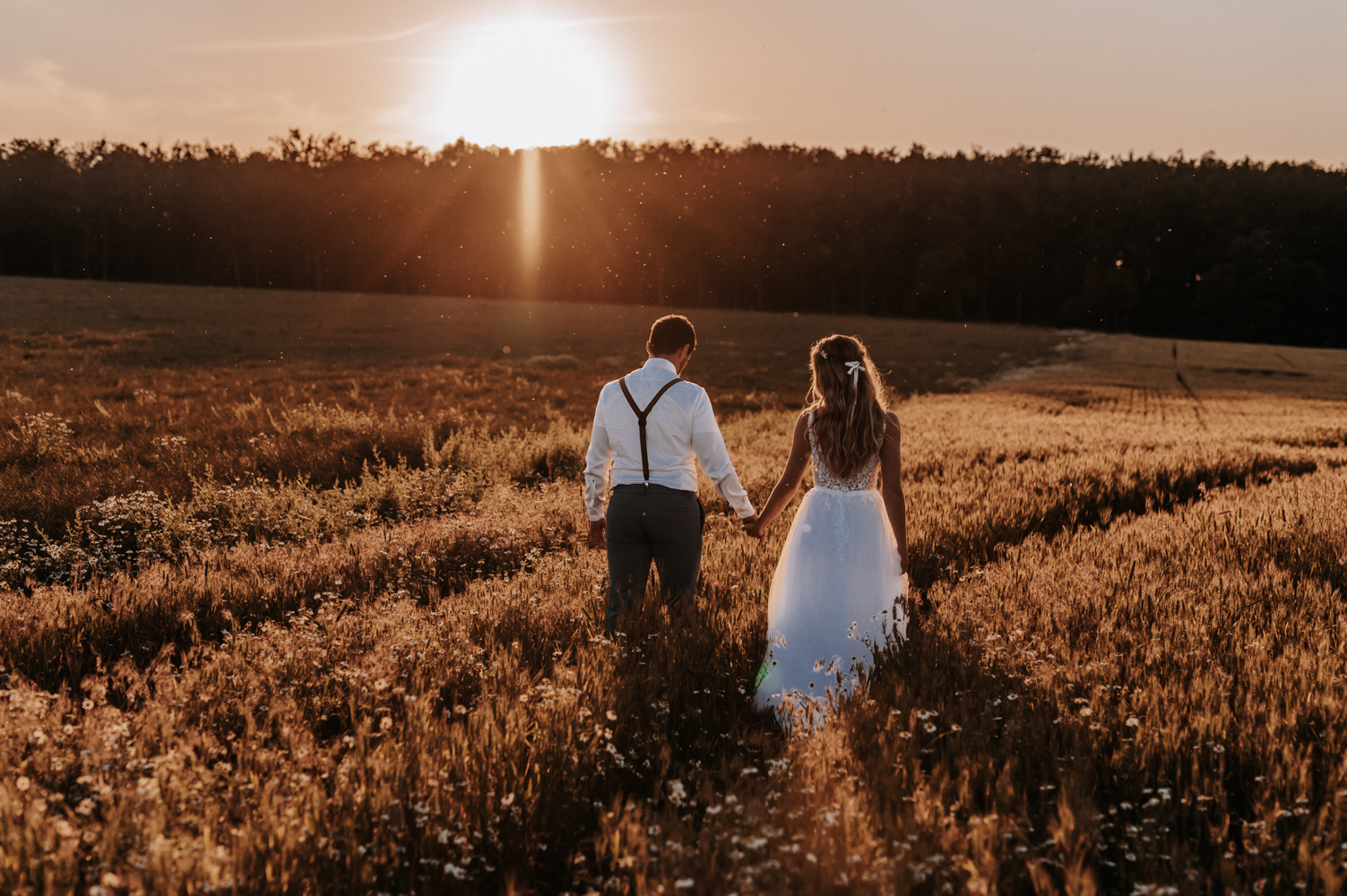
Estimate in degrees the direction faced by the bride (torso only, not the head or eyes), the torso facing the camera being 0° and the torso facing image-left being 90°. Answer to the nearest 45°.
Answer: approximately 180°

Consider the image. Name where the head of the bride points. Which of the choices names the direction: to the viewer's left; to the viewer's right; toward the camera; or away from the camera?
away from the camera

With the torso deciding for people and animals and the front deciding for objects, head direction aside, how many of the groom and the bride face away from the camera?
2

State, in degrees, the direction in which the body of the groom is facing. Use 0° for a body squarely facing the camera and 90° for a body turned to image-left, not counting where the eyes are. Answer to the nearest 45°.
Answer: approximately 180°

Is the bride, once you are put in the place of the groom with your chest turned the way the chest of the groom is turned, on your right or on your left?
on your right

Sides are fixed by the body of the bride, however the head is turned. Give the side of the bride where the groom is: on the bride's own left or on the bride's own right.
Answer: on the bride's own left
